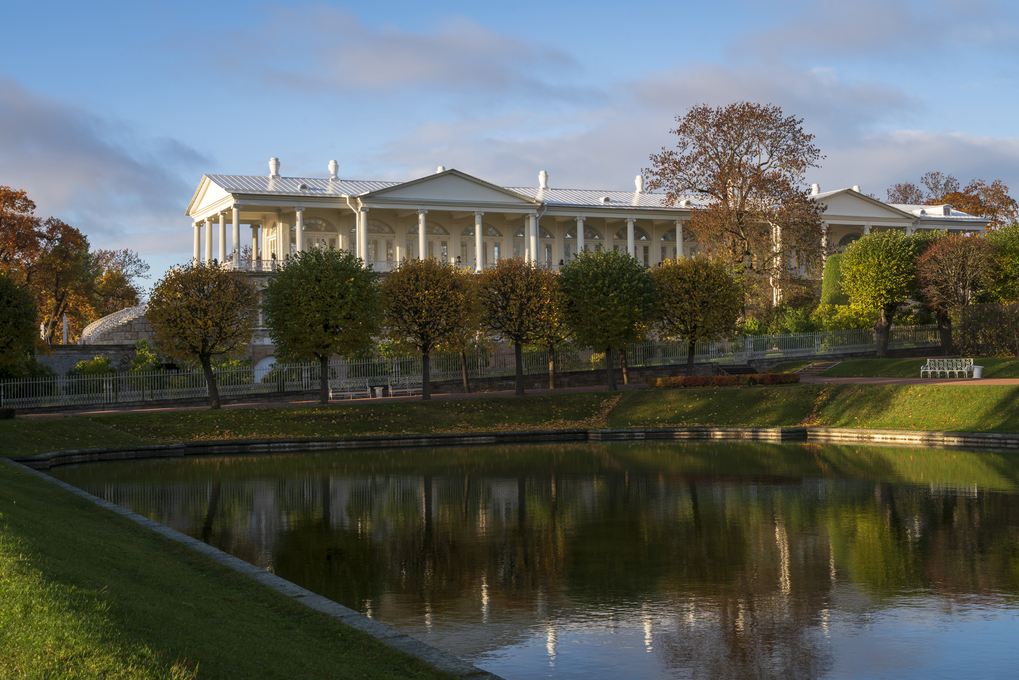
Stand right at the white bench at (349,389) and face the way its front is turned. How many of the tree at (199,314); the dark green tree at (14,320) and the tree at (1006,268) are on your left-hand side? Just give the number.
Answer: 1

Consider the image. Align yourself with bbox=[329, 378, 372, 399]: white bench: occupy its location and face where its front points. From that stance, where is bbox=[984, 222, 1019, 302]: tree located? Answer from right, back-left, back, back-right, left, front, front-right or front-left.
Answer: left

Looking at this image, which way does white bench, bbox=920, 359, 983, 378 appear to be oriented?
toward the camera

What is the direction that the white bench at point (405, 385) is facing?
toward the camera

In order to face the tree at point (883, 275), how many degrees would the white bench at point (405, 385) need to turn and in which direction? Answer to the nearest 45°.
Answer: approximately 90° to its left

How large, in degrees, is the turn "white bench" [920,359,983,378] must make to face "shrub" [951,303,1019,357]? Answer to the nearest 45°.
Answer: approximately 180°

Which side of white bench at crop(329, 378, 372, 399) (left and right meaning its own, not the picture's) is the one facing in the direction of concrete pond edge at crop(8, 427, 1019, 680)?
front

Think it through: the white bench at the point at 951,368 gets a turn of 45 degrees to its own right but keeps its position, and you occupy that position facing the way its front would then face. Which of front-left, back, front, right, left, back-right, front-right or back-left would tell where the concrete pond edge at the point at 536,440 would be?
front

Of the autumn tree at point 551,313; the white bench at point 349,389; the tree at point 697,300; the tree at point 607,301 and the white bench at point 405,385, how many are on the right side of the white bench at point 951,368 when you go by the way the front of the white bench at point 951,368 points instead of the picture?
5

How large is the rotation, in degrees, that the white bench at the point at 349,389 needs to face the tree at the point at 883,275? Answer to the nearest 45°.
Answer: approximately 90° to its left

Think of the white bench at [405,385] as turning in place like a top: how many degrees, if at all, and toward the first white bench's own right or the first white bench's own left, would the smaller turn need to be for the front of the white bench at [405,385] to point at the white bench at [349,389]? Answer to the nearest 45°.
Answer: approximately 90° to the first white bench's own right
